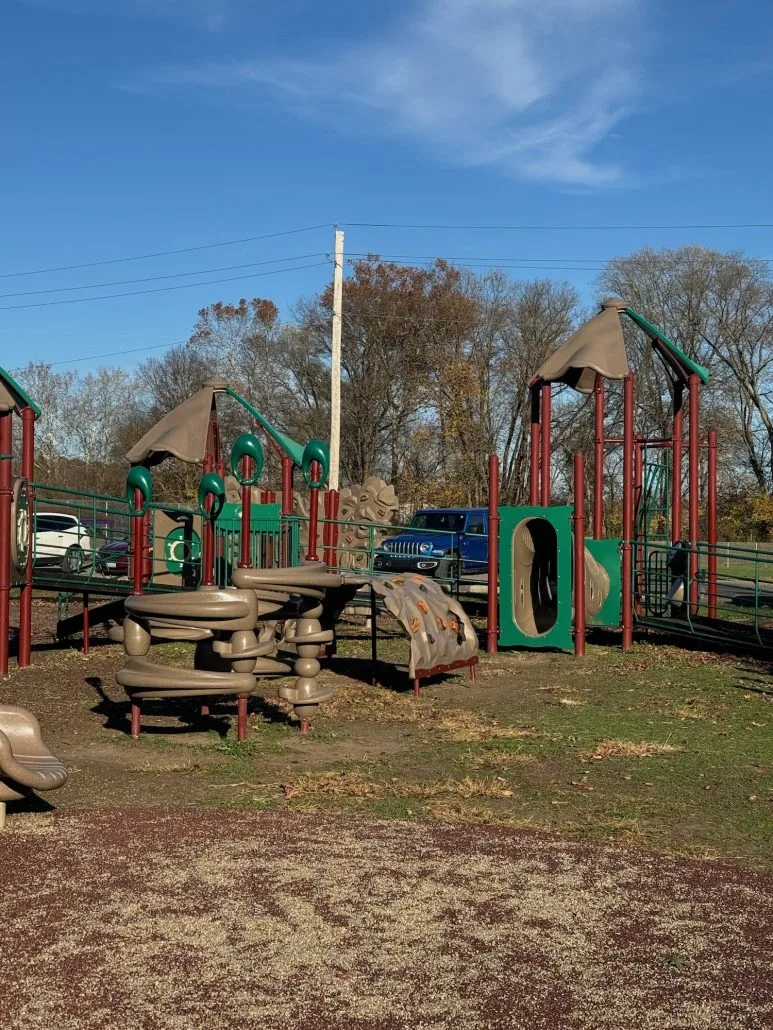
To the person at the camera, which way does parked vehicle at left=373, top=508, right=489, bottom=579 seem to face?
facing the viewer and to the left of the viewer

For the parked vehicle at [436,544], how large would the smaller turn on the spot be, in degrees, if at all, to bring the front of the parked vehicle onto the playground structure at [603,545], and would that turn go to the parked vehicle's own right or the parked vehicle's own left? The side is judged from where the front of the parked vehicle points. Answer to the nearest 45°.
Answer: approximately 45° to the parked vehicle's own left

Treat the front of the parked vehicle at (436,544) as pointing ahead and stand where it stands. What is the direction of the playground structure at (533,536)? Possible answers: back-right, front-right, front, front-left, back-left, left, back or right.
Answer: front-left
